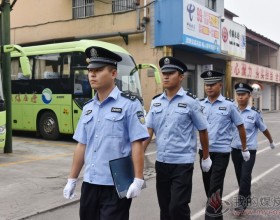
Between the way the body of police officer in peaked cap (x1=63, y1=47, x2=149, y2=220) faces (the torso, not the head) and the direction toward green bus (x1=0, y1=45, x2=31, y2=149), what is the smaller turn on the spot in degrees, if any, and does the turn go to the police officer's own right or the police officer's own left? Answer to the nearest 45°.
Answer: approximately 135° to the police officer's own right

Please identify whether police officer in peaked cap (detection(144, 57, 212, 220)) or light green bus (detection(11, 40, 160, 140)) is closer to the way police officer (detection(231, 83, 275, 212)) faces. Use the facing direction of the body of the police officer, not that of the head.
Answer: the police officer in peaked cap

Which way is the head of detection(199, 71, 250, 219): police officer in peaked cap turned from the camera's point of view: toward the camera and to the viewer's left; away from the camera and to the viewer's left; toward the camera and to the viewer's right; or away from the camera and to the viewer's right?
toward the camera and to the viewer's left

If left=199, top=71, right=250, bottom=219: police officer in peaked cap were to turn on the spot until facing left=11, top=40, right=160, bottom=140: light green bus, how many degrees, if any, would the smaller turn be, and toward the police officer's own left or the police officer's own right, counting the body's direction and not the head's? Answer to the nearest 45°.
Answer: approximately 90° to the police officer's own right

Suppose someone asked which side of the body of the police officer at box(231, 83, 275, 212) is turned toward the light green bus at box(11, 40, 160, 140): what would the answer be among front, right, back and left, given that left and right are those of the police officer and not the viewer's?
right

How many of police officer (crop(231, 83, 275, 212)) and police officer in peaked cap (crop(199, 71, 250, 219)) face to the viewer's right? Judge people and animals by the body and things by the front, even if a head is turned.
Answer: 0

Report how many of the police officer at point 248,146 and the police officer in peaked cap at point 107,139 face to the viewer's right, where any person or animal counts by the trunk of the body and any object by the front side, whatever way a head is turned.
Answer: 0
